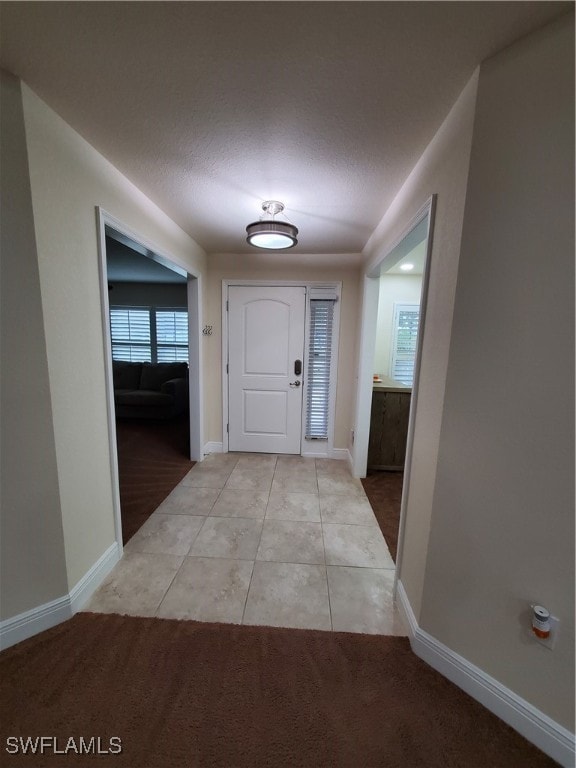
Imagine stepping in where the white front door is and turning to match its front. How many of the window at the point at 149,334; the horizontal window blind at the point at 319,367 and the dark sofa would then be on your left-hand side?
1

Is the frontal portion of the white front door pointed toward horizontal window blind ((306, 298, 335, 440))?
no

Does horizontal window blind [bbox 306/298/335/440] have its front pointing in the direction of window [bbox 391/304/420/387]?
no

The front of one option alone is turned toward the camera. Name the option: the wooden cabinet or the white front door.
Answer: the white front door

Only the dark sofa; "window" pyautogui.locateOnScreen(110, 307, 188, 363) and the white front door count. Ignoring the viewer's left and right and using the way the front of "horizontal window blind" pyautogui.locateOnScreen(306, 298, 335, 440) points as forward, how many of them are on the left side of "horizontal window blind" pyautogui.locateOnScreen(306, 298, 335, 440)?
0

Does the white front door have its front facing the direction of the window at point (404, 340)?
no

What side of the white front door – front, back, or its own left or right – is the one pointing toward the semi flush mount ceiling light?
front

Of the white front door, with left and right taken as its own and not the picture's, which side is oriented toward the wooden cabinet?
left

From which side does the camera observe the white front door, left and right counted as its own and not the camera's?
front

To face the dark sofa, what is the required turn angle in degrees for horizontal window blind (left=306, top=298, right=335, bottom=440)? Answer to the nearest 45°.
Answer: approximately 90° to its right

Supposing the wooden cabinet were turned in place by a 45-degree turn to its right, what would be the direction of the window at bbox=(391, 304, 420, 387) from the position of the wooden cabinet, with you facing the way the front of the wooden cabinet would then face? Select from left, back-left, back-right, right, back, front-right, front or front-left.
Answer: back-left
